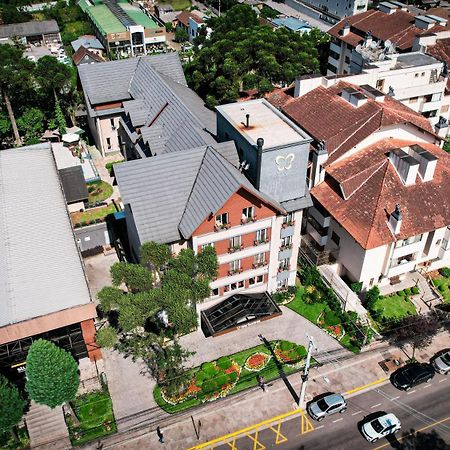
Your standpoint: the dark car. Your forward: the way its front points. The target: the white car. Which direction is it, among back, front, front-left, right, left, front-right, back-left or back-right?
front-left

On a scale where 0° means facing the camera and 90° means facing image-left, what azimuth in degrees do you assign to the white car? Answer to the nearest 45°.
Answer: approximately 45°

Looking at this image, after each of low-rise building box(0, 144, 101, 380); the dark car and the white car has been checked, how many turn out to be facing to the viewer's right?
0

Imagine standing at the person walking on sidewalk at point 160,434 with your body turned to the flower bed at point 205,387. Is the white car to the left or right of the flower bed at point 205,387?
right

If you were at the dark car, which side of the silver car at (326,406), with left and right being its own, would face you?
back

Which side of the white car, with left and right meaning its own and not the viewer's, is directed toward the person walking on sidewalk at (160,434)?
front

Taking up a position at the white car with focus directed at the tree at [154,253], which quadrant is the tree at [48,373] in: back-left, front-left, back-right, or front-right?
front-left

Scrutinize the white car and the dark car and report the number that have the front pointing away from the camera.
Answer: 0

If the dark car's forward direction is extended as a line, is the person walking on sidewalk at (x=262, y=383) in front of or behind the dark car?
in front

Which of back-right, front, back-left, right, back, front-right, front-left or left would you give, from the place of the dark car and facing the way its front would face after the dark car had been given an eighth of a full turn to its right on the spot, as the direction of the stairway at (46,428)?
front-left

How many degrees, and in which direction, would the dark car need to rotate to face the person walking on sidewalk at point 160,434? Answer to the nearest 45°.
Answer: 0° — it already faces them

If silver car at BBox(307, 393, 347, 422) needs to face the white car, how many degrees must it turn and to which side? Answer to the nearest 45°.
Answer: approximately 135° to its left

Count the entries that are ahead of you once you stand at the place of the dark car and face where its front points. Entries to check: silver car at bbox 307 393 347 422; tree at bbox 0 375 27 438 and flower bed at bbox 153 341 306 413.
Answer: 3

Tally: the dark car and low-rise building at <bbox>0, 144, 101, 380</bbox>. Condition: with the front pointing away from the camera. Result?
0

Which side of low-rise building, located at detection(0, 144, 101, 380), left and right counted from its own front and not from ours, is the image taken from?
front

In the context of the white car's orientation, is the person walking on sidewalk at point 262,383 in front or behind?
in front

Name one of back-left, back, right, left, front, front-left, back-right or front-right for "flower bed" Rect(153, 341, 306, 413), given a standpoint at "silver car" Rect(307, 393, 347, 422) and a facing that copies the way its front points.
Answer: front-right

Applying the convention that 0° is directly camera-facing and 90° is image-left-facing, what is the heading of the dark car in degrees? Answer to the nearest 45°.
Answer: approximately 45°

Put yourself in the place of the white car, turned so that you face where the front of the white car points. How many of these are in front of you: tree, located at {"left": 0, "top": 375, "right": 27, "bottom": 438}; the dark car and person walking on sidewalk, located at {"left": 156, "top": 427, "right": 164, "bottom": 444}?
2

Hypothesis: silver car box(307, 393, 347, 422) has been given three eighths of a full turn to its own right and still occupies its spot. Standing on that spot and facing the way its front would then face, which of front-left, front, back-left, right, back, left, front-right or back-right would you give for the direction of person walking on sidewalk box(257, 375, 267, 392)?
left

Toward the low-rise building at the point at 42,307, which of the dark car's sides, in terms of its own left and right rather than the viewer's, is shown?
front

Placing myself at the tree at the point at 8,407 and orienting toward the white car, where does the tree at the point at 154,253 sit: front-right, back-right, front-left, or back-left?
front-left
